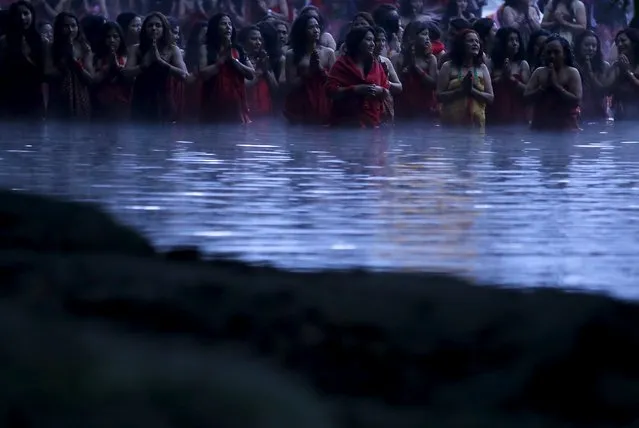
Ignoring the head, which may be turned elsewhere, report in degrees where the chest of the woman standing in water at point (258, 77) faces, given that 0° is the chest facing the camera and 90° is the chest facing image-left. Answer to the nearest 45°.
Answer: approximately 315°

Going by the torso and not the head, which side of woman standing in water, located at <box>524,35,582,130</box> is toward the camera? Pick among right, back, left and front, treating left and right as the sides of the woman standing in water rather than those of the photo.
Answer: front

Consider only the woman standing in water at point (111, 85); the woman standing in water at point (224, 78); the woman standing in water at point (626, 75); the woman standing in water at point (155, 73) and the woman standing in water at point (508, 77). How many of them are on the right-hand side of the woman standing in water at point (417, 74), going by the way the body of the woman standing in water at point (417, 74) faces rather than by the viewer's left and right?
3

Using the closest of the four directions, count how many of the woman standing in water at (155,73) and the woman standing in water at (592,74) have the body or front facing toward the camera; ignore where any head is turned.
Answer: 2

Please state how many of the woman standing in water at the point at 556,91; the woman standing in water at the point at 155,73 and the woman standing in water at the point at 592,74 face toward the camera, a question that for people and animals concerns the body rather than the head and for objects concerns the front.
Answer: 3

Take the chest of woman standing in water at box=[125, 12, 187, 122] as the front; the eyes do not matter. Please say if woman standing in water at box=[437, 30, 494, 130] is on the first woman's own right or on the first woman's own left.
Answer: on the first woman's own left

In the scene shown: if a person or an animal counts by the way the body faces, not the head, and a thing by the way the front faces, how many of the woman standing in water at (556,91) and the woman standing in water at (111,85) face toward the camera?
2

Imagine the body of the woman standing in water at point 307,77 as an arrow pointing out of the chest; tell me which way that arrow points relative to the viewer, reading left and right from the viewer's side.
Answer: facing the viewer and to the right of the viewer

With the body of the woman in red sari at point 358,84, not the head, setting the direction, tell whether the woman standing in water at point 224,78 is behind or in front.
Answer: behind

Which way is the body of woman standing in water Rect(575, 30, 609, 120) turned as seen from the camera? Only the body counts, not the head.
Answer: toward the camera

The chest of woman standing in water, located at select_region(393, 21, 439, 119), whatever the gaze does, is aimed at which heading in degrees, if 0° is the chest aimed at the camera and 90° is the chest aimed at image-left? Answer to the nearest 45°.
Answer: approximately 0°

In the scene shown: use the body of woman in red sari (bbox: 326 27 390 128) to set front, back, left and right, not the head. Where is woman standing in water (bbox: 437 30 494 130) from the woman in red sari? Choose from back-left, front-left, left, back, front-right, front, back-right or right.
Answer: front-left

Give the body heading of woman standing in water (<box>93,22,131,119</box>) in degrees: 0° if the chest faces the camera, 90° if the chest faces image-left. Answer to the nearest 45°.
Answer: approximately 0°

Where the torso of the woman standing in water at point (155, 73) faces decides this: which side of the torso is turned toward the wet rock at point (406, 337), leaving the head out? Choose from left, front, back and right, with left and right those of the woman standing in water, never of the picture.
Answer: front

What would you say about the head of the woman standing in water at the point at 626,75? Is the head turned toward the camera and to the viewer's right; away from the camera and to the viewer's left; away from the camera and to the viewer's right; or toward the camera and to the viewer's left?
toward the camera and to the viewer's left
